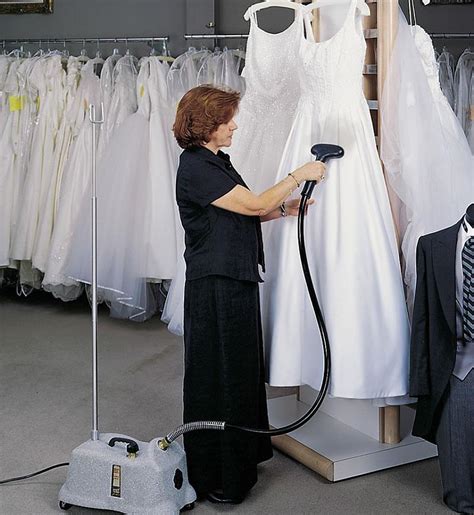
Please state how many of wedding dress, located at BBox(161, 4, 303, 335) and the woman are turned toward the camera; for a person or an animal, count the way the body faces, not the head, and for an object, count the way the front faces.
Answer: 1

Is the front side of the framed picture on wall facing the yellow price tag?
yes

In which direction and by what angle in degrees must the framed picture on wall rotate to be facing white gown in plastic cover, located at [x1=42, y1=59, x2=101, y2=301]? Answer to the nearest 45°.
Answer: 0° — it already faces it

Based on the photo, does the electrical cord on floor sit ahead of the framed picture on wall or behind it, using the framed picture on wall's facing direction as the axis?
ahead

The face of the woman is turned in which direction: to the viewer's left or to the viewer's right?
to the viewer's right

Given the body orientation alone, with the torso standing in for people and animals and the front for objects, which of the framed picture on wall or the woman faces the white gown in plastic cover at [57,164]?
the framed picture on wall

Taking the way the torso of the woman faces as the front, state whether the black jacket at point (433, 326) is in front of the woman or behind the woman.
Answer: in front

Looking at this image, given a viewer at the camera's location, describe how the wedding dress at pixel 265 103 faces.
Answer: facing the viewer

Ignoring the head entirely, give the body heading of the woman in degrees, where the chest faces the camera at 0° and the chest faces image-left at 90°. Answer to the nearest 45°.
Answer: approximately 270°

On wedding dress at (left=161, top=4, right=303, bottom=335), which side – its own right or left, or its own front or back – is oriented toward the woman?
front

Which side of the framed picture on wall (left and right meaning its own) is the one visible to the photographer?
front

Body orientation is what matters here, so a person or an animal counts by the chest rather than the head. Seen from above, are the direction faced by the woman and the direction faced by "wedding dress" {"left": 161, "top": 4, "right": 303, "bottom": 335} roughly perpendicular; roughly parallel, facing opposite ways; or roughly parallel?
roughly perpendicular
